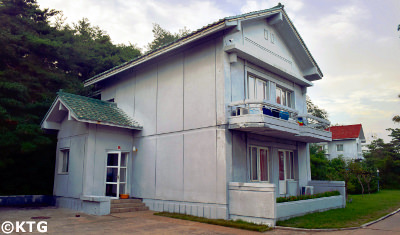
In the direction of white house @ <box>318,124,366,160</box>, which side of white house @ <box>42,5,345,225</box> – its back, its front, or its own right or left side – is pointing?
left

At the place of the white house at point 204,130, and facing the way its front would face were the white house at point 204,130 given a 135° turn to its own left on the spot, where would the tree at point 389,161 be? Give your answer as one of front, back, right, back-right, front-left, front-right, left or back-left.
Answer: front-right

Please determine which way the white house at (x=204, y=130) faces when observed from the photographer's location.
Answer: facing the viewer and to the right of the viewer

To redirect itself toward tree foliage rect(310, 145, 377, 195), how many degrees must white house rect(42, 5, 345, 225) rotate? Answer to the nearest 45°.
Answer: approximately 90° to its left

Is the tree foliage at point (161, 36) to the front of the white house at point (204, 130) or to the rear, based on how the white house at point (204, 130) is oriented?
to the rear

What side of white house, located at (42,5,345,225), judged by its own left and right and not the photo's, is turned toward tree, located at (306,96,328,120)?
left
